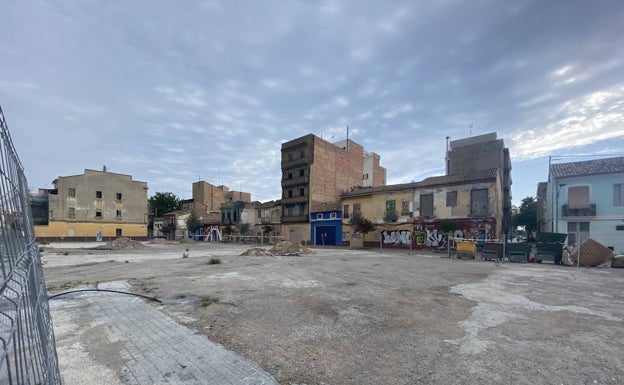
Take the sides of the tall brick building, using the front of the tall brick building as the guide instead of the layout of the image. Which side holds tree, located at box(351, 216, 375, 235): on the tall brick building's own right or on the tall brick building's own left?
on the tall brick building's own left

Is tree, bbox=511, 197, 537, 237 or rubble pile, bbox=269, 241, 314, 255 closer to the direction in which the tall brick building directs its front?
the rubble pile

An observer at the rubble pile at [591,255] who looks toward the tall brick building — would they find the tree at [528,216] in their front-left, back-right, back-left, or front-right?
front-right

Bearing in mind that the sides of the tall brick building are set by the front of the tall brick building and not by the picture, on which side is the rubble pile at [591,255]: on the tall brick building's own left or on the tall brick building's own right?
on the tall brick building's own left

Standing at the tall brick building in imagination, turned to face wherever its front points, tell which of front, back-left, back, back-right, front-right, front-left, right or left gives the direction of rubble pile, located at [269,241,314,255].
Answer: front-left

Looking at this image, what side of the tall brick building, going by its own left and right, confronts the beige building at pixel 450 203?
left

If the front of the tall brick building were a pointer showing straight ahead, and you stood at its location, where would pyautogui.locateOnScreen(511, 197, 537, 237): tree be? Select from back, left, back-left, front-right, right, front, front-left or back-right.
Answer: back-left

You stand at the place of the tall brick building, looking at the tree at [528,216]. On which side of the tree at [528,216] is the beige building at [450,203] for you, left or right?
right

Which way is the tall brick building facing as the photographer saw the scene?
facing the viewer and to the left of the viewer
